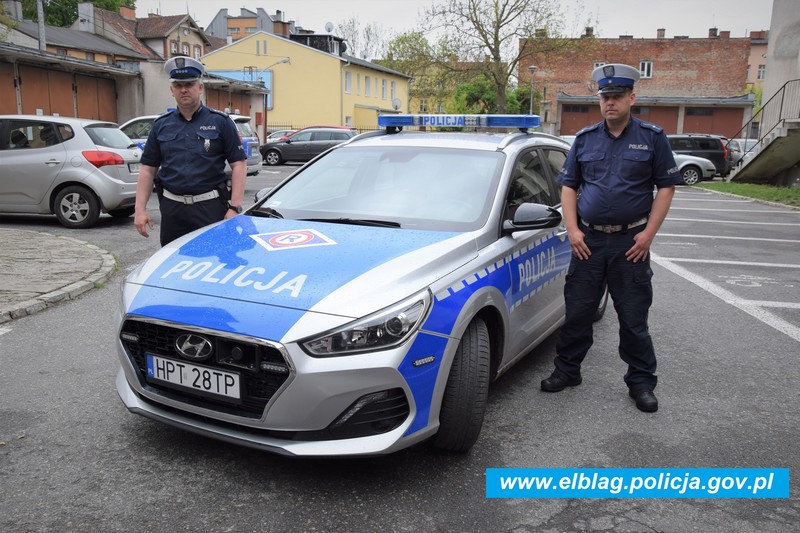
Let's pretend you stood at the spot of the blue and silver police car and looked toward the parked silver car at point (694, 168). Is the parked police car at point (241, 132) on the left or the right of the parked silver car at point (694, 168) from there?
left

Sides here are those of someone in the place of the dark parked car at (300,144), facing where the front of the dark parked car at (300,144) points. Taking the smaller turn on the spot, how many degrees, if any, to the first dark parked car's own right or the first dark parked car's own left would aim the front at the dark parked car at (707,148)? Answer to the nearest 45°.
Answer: approximately 180°

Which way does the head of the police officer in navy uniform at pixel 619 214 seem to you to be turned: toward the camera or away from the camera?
toward the camera

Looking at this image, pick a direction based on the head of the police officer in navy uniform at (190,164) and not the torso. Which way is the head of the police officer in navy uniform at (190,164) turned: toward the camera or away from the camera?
toward the camera

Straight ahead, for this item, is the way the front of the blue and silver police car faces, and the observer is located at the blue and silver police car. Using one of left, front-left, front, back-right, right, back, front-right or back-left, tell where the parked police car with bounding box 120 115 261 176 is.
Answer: back-right

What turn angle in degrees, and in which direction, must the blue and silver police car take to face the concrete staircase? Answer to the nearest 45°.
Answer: approximately 180°

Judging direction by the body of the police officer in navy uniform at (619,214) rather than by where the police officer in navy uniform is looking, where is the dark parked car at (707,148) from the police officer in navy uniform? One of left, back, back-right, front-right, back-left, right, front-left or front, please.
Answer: back

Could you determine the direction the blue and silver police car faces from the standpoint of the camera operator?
facing the viewer and to the left of the viewer

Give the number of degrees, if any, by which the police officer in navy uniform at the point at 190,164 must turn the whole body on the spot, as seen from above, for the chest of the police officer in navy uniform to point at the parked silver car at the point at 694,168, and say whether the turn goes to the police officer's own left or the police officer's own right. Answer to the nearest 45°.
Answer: approximately 135° to the police officer's own left

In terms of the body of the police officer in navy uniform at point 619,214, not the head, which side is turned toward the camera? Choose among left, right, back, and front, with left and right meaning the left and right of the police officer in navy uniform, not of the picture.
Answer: front

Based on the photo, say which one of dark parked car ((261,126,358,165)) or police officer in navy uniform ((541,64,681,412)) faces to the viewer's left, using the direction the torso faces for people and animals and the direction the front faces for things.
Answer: the dark parked car

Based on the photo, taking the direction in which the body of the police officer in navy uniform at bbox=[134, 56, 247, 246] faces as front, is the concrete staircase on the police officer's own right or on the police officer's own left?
on the police officer's own left

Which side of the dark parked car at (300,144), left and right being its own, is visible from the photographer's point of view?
left

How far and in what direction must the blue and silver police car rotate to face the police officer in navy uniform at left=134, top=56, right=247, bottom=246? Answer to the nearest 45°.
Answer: approximately 90° to its right

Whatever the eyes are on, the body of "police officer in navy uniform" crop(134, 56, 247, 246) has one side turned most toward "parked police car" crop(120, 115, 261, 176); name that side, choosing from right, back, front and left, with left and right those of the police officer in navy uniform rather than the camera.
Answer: back
